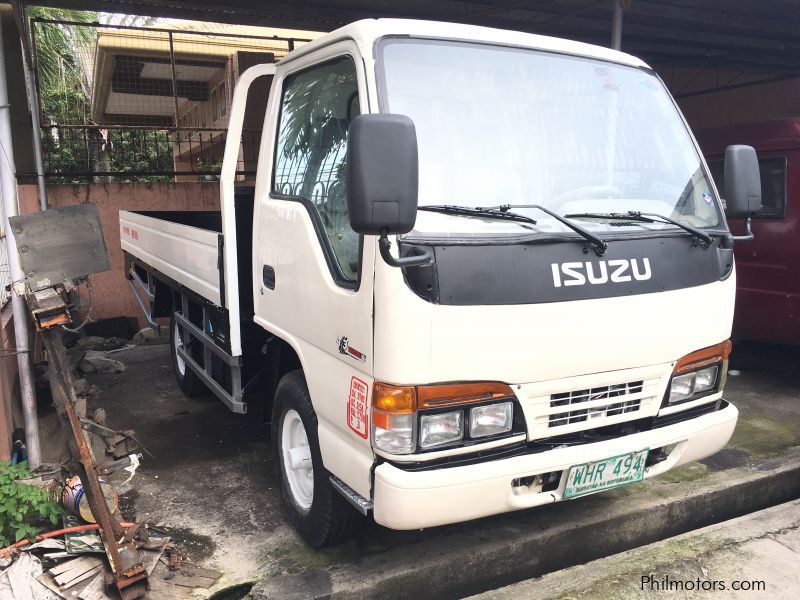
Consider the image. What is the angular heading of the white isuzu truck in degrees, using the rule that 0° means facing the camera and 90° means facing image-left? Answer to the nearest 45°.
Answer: approximately 315°

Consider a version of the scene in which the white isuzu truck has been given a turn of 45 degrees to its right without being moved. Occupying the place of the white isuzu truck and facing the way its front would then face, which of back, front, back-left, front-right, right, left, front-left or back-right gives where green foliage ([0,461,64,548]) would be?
right

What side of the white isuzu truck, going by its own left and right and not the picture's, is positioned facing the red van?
left

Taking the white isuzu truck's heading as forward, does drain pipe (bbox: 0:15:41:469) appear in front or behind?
behind

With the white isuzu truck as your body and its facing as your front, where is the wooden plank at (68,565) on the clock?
The wooden plank is roughly at 2 o'clock from the white isuzu truck.

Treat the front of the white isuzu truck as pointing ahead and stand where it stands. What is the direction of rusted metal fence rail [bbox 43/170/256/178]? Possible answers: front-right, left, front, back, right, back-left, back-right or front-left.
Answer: back

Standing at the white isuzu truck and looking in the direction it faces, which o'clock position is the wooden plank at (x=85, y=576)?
The wooden plank is roughly at 2 o'clock from the white isuzu truck.

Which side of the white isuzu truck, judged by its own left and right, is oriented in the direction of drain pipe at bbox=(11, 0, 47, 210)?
back
